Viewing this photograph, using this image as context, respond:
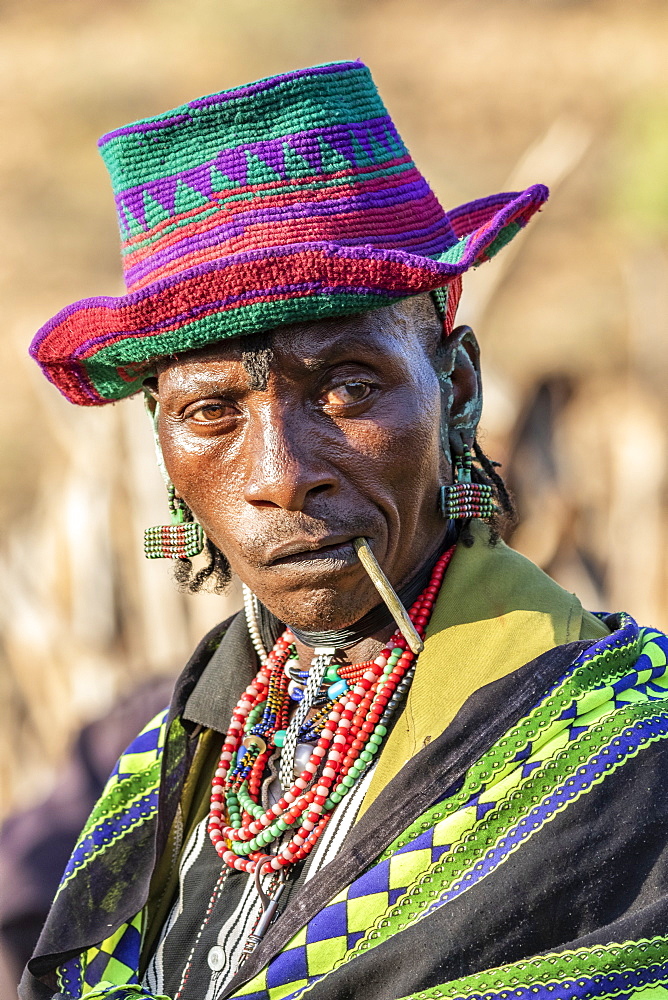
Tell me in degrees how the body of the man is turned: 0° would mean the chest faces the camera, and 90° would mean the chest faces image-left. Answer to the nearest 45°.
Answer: approximately 45°
